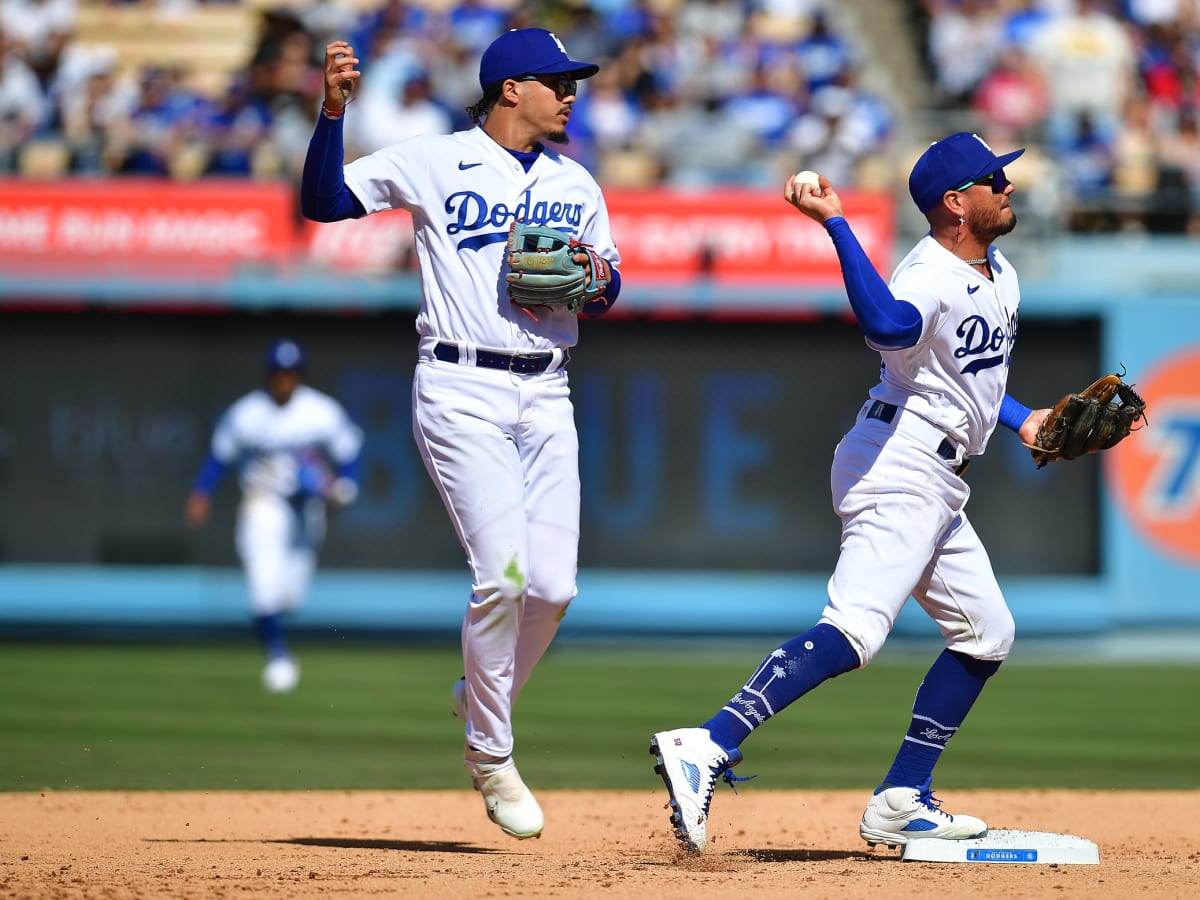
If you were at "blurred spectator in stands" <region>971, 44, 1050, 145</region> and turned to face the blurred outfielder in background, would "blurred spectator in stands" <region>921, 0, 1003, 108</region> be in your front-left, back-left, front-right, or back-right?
back-right

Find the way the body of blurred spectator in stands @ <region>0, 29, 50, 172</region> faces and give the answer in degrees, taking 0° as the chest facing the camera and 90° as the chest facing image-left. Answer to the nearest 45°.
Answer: approximately 0°

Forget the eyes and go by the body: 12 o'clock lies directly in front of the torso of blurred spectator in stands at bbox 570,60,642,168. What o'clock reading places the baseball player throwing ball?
The baseball player throwing ball is roughly at 12 o'clock from the blurred spectator in stands.

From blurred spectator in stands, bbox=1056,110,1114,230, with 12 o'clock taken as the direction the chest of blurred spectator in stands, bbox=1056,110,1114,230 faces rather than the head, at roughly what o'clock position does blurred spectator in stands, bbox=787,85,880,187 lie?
blurred spectator in stands, bbox=787,85,880,187 is roughly at 3 o'clock from blurred spectator in stands, bbox=1056,110,1114,230.

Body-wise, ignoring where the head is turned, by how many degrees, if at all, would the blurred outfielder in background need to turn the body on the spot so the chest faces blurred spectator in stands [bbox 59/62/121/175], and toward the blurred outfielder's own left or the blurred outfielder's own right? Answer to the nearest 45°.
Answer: approximately 180°

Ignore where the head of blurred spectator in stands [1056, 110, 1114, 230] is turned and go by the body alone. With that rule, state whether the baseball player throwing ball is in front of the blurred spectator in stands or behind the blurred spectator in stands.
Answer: in front

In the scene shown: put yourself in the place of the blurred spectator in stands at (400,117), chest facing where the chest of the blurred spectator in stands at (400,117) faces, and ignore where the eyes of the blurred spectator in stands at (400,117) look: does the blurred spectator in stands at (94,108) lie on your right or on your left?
on your right
